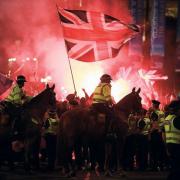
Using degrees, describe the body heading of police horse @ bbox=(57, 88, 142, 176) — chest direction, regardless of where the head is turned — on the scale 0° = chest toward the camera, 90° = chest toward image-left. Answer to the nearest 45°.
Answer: approximately 225°

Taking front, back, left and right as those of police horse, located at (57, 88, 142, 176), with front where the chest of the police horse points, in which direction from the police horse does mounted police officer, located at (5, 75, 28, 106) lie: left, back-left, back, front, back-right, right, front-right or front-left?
back-left

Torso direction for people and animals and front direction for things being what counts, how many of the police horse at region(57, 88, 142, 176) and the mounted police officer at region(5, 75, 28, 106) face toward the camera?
0

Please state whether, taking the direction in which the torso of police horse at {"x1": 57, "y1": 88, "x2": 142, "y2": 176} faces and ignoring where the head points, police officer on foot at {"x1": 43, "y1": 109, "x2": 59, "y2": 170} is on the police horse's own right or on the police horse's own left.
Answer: on the police horse's own left
